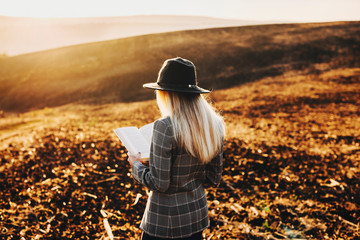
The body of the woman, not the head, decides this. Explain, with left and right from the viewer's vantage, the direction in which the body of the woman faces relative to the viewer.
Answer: facing away from the viewer and to the left of the viewer

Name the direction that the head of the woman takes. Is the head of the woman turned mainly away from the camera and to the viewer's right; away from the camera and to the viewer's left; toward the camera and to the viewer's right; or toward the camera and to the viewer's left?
away from the camera and to the viewer's left
